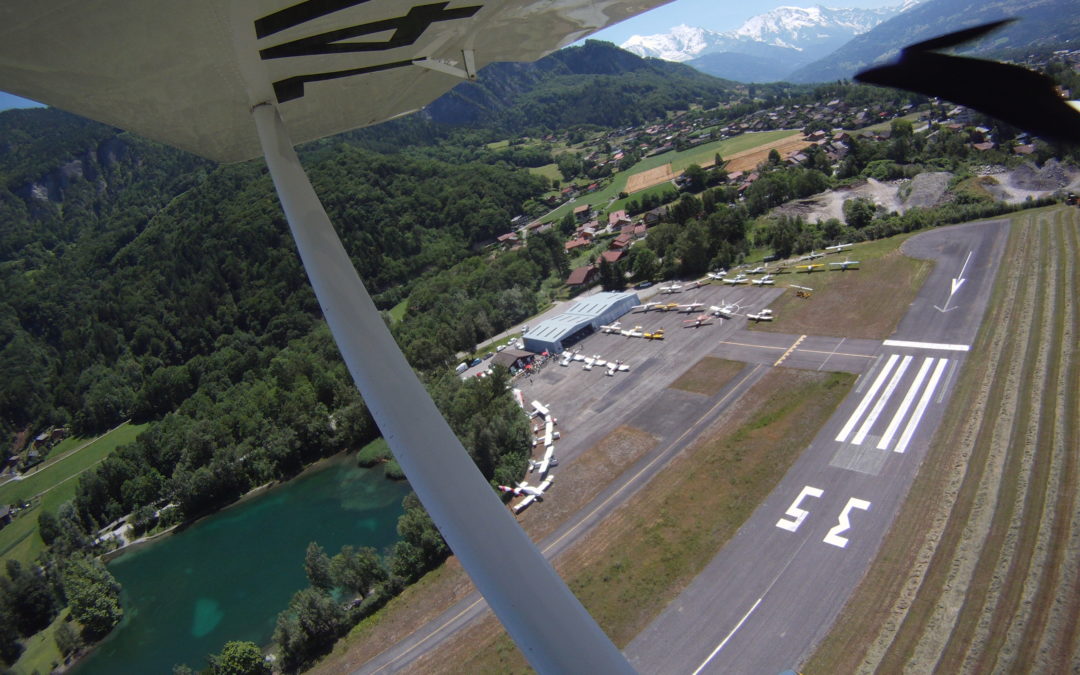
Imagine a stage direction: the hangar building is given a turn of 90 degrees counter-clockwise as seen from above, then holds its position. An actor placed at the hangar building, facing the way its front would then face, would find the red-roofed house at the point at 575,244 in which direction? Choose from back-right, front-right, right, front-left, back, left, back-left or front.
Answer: front-left

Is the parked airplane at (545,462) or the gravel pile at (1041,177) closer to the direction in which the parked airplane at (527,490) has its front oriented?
the gravel pile

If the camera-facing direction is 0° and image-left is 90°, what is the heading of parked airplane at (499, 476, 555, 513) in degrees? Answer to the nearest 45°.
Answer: approximately 315°

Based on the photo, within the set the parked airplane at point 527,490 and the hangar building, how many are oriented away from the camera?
0

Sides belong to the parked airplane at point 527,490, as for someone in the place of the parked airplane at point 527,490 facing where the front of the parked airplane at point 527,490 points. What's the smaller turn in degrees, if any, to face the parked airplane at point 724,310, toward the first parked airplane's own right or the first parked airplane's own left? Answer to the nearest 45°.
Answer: approximately 90° to the first parked airplane's own left

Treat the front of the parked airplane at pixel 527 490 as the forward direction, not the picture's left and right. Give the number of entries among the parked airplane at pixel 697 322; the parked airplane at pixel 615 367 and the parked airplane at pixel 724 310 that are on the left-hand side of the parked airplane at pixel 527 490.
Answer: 3

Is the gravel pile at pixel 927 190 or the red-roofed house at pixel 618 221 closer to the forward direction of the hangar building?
the gravel pile

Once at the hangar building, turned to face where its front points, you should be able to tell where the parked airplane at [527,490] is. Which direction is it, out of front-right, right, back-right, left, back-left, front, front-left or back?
front-right

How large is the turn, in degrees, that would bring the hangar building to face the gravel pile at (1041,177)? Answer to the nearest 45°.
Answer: approximately 45° to its left

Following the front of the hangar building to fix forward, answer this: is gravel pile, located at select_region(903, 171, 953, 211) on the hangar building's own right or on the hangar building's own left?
on the hangar building's own left

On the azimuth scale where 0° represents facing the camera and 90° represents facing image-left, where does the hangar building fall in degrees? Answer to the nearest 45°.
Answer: approximately 315°

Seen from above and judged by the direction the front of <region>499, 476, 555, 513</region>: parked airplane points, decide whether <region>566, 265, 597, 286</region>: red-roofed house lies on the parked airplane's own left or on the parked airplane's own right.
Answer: on the parked airplane's own left

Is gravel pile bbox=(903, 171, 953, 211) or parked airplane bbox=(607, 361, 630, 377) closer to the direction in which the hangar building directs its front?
the parked airplane
